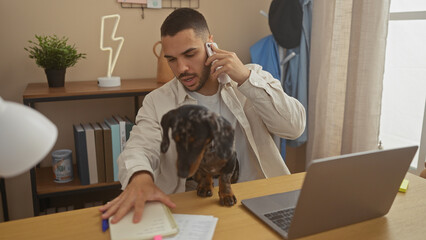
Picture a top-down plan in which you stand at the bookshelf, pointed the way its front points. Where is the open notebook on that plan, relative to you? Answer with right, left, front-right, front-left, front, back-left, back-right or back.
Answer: front

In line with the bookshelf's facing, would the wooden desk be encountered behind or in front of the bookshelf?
in front

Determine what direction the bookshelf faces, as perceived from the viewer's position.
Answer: facing the viewer

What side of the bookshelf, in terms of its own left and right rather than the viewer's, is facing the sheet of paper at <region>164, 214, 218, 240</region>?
front

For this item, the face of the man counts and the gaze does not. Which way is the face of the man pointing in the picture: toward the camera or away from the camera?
toward the camera

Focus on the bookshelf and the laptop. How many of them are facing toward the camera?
1

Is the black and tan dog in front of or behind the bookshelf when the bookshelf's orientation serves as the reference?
in front

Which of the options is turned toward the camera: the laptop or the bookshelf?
the bookshelf

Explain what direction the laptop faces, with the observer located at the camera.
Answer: facing away from the viewer and to the left of the viewer

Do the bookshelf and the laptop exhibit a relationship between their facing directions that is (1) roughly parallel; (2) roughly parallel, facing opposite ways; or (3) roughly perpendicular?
roughly parallel, facing opposite ways
